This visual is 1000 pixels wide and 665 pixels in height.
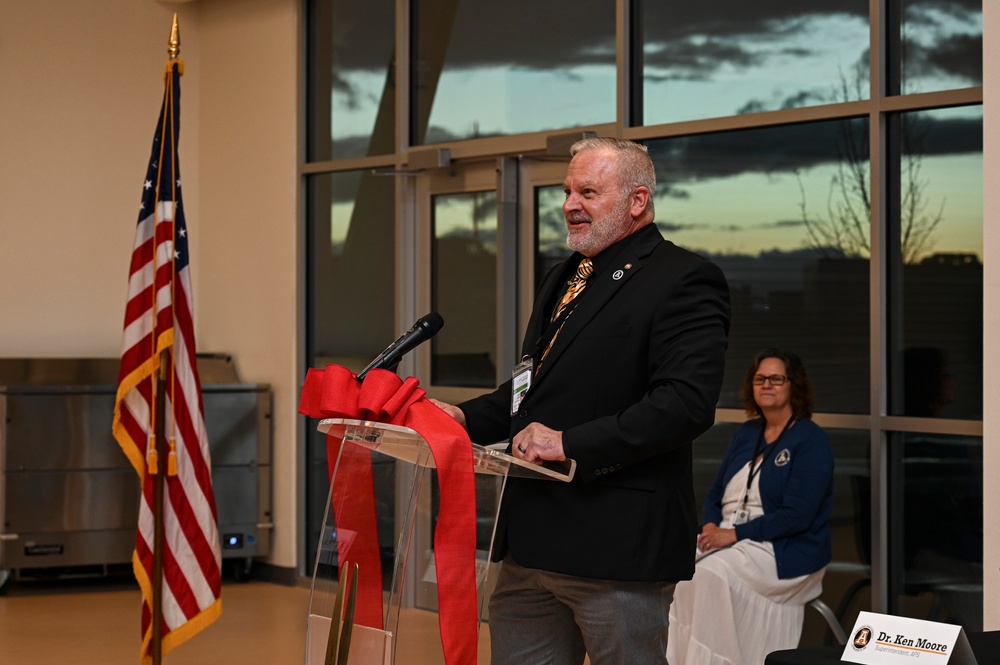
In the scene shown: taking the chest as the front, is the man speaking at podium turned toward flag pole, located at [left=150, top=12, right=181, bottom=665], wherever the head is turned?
no

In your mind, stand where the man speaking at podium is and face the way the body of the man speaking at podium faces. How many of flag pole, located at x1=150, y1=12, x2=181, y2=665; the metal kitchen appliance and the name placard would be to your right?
2

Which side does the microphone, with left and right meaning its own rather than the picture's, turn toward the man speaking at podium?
front

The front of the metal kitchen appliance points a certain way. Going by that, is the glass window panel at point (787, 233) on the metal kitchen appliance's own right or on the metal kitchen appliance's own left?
on the metal kitchen appliance's own left

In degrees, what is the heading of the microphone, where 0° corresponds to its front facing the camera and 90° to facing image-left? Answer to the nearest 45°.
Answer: approximately 270°

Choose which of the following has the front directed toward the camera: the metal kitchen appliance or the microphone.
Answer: the metal kitchen appliance

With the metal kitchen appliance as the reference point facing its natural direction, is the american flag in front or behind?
in front

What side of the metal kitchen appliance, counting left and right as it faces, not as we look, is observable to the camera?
front

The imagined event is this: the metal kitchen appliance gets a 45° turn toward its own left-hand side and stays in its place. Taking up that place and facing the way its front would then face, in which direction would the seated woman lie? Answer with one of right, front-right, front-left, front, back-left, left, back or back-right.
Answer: front

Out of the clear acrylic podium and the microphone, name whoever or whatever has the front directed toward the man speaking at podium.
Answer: the microphone

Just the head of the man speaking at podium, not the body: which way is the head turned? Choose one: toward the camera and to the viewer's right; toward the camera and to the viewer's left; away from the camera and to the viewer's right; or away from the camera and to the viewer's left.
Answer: toward the camera and to the viewer's left

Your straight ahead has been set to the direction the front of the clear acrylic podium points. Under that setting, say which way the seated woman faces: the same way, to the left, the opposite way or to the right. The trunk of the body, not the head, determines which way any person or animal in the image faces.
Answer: the same way

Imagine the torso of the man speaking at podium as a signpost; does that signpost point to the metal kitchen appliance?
no

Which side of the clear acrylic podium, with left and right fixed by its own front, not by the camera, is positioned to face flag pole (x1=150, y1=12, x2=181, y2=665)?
right

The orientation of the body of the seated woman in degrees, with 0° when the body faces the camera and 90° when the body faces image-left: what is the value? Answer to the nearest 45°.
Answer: approximately 45°

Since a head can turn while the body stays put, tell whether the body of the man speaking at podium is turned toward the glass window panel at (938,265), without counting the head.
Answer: no

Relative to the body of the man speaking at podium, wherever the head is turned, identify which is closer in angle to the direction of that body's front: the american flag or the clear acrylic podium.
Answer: the clear acrylic podium

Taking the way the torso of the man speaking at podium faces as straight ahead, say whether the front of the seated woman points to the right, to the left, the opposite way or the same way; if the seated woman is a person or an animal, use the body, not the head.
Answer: the same way
